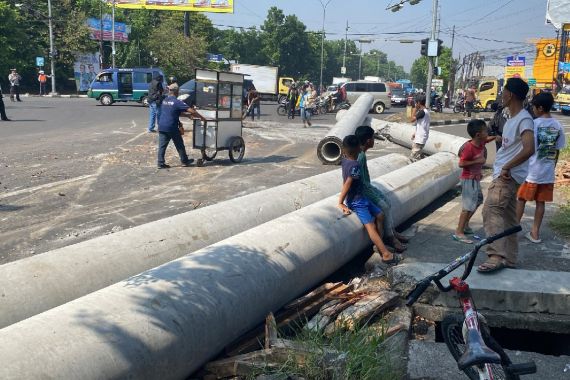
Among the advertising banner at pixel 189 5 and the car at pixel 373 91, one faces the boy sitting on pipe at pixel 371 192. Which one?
the advertising banner

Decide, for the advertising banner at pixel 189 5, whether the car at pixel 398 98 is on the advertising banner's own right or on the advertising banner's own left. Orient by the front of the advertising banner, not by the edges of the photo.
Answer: on the advertising banner's own left

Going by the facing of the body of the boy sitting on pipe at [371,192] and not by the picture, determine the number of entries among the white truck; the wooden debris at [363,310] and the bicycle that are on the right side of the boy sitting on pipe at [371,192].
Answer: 2

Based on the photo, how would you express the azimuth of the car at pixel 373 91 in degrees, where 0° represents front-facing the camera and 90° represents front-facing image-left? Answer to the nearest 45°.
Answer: approximately 90°

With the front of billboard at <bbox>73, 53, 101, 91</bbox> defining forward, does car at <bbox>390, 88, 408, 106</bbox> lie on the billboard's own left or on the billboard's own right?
on the billboard's own left

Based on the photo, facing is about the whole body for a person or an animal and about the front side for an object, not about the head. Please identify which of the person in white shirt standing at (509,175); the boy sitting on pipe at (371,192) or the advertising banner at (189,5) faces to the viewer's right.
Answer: the boy sitting on pipe

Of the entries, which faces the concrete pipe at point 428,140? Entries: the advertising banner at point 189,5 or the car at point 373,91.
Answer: the advertising banner

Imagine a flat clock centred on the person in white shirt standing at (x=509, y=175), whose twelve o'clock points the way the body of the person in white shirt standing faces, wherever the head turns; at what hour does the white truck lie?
The white truck is roughly at 2 o'clock from the person in white shirt standing.

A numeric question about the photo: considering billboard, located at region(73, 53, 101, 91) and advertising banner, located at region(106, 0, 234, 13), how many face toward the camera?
2

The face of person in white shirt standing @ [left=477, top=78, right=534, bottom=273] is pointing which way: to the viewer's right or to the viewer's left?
to the viewer's left

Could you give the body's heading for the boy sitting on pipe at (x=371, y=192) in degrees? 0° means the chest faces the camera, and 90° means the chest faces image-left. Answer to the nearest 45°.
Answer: approximately 270°

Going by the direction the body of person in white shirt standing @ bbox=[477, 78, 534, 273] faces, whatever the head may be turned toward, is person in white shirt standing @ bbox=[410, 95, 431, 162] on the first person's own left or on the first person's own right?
on the first person's own right
